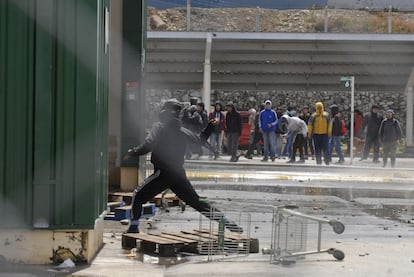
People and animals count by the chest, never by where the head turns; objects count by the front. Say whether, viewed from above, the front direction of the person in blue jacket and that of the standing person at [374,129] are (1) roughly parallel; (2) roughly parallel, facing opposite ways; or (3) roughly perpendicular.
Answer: roughly parallel

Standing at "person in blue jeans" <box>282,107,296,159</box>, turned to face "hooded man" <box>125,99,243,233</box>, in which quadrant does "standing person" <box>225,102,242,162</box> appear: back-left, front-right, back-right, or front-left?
front-right

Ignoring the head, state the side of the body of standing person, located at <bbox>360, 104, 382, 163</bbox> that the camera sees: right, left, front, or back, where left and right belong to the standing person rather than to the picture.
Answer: front

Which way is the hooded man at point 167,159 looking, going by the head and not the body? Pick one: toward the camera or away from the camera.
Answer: away from the camera

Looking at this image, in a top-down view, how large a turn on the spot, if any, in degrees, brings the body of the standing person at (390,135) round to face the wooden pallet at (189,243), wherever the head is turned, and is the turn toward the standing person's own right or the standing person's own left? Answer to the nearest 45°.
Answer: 0° — they already face it

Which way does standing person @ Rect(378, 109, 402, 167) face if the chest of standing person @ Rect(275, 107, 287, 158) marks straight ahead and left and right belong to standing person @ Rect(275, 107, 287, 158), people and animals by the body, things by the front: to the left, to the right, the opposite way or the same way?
the same way

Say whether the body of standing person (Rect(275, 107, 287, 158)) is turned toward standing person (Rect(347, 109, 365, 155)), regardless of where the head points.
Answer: no

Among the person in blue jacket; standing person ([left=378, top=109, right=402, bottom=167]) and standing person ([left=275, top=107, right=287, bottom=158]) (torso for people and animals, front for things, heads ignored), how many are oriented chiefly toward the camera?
3

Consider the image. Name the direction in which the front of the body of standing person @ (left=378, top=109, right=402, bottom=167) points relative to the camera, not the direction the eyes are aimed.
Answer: toward the camera

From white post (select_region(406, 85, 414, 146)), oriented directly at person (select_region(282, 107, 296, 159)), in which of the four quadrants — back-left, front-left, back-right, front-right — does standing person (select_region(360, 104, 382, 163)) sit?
front-left

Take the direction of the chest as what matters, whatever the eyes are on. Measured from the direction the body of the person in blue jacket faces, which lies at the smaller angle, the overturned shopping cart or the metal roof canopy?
the overturned shopping cart

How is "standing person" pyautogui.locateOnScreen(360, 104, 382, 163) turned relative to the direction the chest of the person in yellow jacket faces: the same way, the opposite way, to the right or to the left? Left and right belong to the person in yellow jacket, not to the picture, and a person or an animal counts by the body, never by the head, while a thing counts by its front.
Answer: the same way

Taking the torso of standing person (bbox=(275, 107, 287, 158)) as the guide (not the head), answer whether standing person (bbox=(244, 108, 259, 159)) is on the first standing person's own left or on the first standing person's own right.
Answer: on the first standing person's own right

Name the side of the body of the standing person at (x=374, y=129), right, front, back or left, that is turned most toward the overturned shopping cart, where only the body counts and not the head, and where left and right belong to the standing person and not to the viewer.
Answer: front

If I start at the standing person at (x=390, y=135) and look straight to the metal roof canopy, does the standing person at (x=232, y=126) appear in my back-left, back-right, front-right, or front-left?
front-left

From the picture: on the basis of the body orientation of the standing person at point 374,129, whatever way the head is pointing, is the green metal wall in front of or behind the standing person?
in front

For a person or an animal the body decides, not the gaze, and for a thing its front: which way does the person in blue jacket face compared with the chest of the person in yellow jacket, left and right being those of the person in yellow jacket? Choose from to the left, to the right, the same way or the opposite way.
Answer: the same way

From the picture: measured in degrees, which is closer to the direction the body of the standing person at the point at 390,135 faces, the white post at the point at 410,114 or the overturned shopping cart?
the overturned shopping cart
